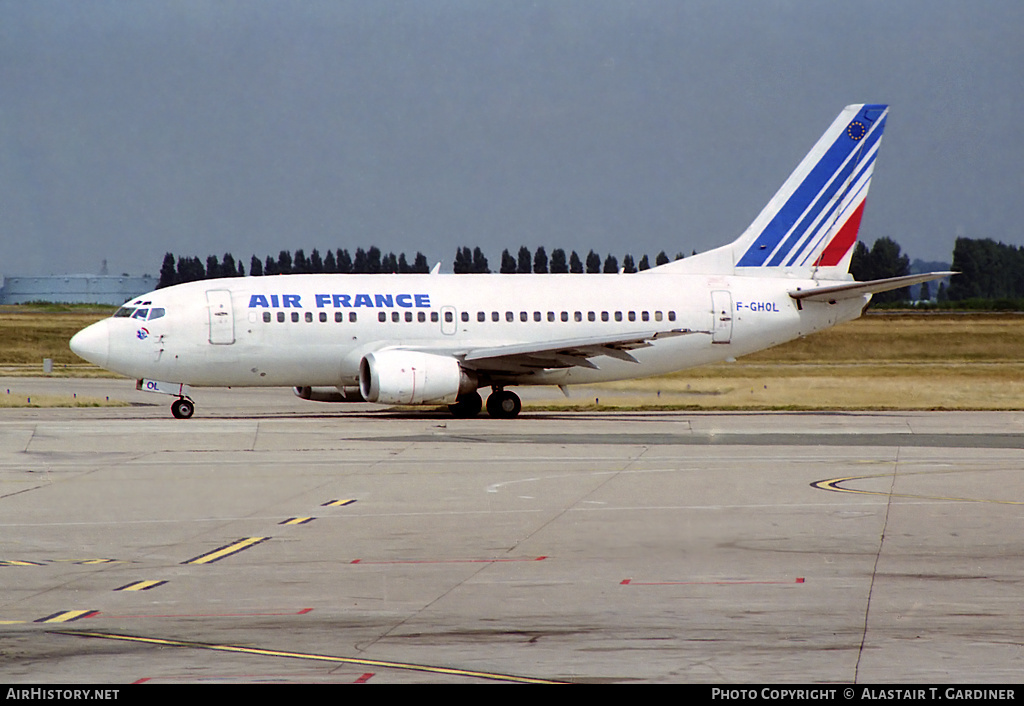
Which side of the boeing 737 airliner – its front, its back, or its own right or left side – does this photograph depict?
left
